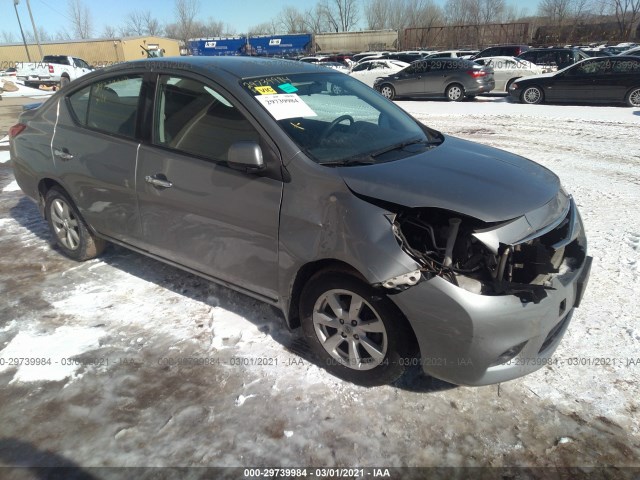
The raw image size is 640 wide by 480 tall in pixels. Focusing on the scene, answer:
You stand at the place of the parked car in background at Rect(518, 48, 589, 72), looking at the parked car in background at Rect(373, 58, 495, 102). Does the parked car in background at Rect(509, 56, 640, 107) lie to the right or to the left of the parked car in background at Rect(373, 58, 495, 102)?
left

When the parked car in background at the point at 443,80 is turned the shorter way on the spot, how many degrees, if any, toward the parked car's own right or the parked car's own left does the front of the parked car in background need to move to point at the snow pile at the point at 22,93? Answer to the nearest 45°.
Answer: approximately 45° to the parked car's own left

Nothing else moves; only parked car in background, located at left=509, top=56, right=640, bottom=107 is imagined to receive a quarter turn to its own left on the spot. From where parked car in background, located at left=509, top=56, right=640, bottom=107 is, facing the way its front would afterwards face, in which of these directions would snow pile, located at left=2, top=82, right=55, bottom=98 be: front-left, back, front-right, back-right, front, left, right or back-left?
right

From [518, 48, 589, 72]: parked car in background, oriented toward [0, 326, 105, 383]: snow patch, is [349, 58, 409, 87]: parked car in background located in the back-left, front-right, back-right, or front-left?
front-right

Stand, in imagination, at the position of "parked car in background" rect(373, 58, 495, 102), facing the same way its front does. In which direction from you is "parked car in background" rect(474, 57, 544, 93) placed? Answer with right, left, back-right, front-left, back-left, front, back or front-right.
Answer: right

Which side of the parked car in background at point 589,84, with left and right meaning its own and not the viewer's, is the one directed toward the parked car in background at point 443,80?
front

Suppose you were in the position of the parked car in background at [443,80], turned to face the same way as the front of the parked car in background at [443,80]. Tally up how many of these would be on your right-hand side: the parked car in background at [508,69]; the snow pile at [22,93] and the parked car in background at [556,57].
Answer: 2

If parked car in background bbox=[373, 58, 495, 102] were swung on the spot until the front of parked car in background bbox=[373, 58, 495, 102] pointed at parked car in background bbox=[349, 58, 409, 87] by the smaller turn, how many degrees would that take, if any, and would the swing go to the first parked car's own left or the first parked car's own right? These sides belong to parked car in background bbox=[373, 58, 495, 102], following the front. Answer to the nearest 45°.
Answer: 0° — it already faces it

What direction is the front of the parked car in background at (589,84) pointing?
to the viewer's left

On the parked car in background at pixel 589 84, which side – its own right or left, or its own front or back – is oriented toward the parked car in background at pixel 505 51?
right

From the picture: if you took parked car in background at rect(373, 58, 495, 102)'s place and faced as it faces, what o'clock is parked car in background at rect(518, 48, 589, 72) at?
parked car in background at rect(518, 48, 589, 72) is roughly at 3 o'clock from parked car in background at rect(373, 58, 495, 102).

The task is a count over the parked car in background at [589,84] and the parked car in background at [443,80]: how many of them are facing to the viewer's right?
0

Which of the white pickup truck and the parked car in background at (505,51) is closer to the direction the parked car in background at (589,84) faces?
the white pickup truck

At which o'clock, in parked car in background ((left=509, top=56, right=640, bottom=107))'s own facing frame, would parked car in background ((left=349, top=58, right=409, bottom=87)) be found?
parked car in background ((left=349, top=58, right=409, bottom=87)) is roughly at 1 o'clock from parked car in background ((left=509, top=56, right=640, bottom=107)).

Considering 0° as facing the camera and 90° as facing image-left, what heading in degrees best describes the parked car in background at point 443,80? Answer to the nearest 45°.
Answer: approximately 135°
